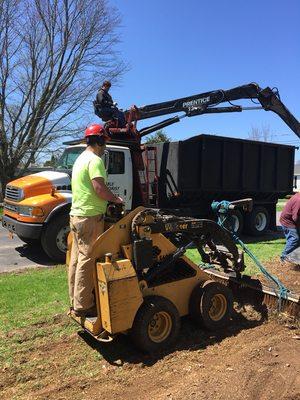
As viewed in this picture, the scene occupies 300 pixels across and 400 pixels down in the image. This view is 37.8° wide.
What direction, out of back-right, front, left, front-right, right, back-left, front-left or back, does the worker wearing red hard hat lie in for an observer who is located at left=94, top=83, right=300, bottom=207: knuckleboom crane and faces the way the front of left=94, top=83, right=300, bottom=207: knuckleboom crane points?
right

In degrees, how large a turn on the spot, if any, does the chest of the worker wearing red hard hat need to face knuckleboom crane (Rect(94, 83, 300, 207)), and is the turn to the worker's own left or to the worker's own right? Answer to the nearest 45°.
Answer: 0° — they already face it

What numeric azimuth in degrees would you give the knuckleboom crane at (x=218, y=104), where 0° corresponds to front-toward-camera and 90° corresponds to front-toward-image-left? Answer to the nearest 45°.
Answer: approximately 270°

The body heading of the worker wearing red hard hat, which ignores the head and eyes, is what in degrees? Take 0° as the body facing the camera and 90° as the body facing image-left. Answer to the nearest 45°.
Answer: approximately 225°

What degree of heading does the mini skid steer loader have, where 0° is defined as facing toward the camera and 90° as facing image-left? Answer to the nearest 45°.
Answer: approximately 225°

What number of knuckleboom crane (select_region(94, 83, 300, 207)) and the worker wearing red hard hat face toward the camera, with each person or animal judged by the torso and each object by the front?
0

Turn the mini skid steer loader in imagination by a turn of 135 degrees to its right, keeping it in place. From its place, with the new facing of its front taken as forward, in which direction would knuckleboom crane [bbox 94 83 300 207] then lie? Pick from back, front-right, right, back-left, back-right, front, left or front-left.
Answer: back
